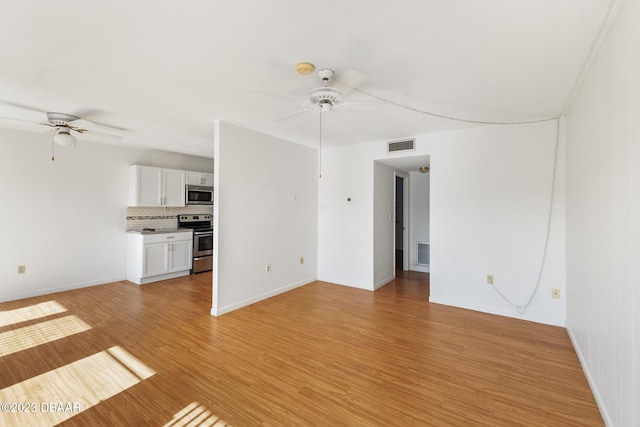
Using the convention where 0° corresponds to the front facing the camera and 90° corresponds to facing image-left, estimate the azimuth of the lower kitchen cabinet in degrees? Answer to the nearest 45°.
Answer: approximately 315°

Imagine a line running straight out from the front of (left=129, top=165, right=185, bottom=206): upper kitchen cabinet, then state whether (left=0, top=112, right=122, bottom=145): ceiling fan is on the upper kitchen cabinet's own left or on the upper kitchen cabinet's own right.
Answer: on the upper kitchen cabinet's own right

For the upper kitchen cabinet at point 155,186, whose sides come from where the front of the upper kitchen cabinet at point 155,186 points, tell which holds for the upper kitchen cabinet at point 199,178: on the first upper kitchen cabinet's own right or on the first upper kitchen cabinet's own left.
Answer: on the first upper kitchen cabinet's own left

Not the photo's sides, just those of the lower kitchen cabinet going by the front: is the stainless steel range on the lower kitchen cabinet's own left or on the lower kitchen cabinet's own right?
on the lower kitchen cabinet's own left

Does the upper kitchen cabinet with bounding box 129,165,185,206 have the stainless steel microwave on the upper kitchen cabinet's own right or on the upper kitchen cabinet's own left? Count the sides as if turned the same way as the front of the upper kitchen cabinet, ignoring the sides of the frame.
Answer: on the upper kitchen cabinet's own left
